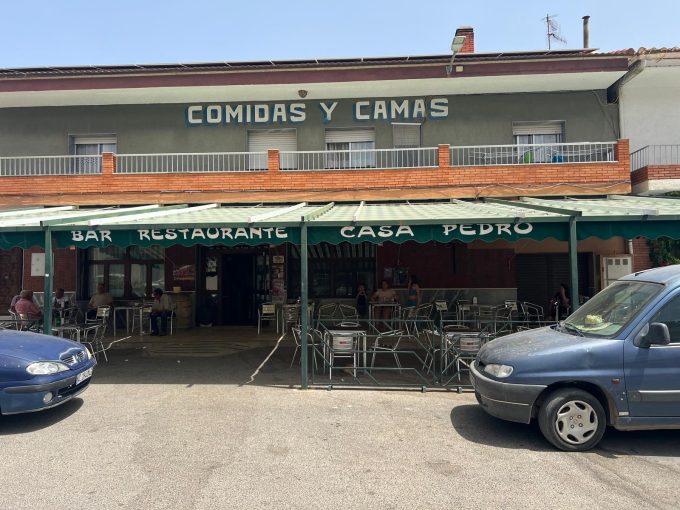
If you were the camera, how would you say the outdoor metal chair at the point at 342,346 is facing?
facing away from the viewer

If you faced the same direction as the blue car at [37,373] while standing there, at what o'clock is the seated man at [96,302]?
The seated man is roughly at 8 o'clock from the blue car.

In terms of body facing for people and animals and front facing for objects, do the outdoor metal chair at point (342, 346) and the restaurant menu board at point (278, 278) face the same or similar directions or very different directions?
very different directions

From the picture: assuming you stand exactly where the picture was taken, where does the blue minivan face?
facing to the left of the viewer

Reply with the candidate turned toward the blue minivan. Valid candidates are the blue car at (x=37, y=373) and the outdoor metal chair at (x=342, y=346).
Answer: the blue car

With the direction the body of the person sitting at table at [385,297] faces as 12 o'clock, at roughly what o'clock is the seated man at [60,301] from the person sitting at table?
The seated man is roughly at 3 o'clock from the person sitting at table.

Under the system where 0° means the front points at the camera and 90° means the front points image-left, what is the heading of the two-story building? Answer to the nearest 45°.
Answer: approximately 0°

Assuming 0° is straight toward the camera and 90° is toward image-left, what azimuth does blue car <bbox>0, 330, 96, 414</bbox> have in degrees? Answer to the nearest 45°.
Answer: approximately 315°

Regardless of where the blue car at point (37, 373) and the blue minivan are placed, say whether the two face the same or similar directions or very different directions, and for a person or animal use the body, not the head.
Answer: very different directions
